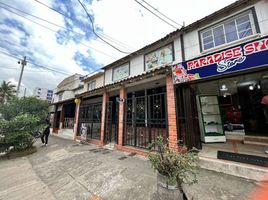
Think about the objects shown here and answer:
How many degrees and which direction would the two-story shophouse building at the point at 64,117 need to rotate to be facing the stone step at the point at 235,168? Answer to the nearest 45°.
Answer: approximately 45° to its left

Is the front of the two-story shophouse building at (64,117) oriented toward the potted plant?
no

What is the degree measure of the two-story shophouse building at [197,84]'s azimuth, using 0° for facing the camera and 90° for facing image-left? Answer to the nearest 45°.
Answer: approximately 45°

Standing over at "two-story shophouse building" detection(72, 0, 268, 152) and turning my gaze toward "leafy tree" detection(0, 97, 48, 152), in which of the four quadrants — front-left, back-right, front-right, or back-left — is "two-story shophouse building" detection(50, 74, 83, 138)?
front-right

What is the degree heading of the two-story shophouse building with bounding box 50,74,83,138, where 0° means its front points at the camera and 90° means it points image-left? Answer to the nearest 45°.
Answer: approximately 45°

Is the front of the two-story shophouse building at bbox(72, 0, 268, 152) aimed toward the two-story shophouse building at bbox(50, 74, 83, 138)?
no

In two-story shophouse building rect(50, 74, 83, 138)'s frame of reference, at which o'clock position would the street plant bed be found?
The street plant bed is roughly at 11 o'clock from the two-story shophouse building.

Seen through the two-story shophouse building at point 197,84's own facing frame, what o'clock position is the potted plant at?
The potted plant is roughly at 11 o'clock from the two-story shophouse building.

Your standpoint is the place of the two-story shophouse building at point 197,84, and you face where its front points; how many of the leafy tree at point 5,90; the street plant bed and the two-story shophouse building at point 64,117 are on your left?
0

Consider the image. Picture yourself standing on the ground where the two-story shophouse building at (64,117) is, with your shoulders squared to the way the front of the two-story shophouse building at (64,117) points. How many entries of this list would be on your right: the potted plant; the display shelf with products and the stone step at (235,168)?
0

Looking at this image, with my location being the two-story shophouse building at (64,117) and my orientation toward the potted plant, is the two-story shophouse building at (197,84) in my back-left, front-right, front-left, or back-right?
front-left

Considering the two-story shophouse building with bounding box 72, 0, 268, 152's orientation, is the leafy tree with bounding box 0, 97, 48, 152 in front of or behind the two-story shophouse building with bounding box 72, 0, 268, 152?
in front

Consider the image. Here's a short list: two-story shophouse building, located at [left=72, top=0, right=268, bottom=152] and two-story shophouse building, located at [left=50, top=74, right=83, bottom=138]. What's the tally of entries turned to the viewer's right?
0

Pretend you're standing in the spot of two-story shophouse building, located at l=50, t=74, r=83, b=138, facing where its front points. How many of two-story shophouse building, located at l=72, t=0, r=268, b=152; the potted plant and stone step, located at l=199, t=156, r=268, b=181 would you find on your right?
0

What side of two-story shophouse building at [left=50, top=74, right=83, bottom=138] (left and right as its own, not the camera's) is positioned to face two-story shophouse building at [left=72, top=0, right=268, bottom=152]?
left
